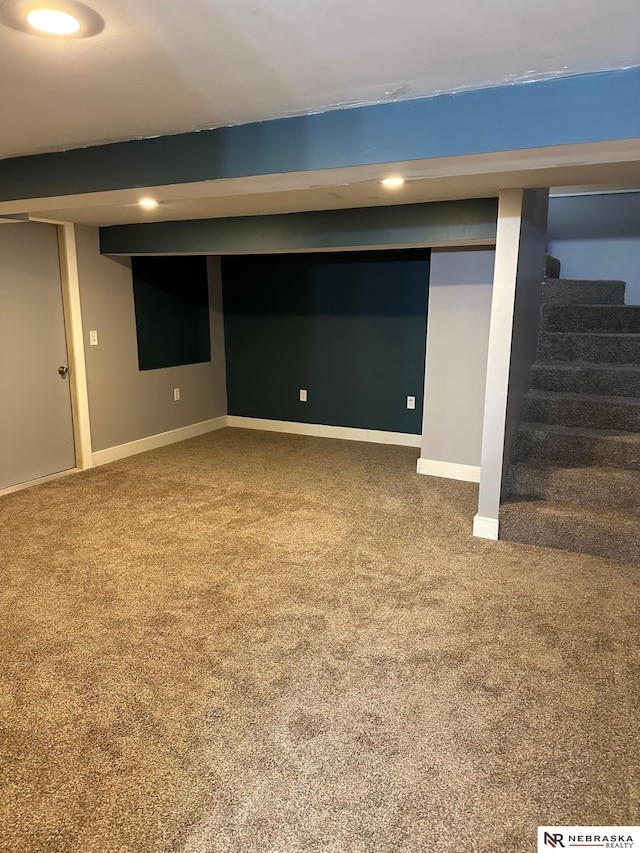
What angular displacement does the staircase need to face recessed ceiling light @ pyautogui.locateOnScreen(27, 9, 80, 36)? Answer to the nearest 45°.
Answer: approximately 45° to its right

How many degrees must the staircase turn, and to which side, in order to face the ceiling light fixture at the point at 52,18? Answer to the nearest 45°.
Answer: approximately 45° to its right

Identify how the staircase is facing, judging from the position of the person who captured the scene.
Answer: facing the viewer

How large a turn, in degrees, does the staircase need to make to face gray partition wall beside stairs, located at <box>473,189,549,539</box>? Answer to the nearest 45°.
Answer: approximately 45° to its right
